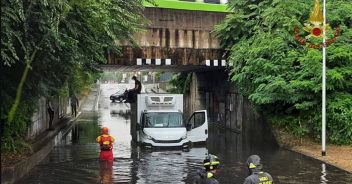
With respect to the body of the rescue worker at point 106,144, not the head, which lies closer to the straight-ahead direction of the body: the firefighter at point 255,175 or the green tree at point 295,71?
the green tree

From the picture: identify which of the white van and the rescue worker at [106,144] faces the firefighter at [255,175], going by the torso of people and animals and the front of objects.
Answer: the white van

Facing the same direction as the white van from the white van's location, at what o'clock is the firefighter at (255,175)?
The firefighter is roughly at 12 o'clock from the white van.

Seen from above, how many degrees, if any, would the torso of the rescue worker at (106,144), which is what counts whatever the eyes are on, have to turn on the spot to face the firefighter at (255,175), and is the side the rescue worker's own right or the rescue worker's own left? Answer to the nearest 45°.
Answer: approximately 180°

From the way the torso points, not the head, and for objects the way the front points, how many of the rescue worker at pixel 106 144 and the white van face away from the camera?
1

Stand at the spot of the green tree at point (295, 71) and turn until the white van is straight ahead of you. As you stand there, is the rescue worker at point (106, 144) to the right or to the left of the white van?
left

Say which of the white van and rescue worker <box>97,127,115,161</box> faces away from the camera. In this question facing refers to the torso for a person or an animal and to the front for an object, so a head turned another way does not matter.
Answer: the rescue worker

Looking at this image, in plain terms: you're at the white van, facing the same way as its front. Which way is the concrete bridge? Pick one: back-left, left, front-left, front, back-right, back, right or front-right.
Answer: back

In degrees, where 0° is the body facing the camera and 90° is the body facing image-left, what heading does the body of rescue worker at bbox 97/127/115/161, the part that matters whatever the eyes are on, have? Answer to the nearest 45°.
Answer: approximately 180°

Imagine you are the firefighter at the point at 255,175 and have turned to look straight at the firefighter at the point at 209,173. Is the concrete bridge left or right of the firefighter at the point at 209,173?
right
